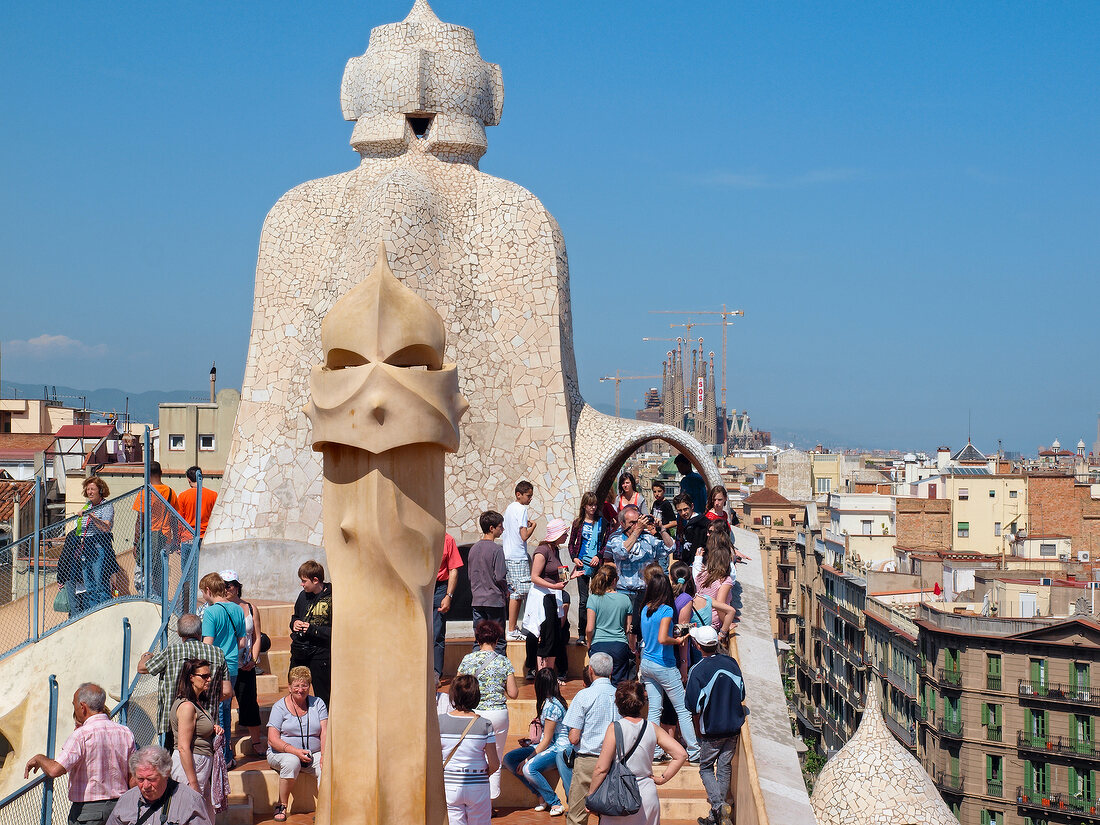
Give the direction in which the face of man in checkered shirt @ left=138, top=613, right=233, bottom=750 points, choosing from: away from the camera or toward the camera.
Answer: away from the camera

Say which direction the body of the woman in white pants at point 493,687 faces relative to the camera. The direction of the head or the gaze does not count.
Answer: away from the camera

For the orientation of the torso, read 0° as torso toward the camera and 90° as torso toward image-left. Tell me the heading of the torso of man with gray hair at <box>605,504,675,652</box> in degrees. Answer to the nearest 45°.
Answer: approximately 315°

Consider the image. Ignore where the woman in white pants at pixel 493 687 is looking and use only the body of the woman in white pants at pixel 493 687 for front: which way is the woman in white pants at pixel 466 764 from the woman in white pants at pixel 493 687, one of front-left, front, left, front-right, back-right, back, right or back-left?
back

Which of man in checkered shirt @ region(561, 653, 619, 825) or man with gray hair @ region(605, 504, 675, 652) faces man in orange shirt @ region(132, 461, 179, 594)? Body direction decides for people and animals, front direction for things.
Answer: the man in checkered shirt

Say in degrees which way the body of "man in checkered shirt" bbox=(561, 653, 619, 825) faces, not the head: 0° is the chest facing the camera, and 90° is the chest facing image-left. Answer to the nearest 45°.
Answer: approximately 135°

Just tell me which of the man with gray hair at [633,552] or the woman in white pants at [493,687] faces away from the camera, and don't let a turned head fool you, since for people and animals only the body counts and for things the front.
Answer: the woman in white pants

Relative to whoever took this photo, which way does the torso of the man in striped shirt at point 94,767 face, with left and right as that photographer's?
facing away from the viewer and to the left of the viewer

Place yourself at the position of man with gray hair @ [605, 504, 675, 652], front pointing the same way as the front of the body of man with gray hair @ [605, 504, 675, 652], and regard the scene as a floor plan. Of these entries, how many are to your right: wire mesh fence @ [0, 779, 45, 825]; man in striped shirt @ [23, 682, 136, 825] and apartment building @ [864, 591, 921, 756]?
2

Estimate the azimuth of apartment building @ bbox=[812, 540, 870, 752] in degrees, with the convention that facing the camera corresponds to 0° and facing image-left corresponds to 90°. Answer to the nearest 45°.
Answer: approximately 45°

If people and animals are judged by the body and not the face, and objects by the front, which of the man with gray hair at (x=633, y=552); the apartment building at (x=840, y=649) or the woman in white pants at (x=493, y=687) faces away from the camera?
the woman in white pants

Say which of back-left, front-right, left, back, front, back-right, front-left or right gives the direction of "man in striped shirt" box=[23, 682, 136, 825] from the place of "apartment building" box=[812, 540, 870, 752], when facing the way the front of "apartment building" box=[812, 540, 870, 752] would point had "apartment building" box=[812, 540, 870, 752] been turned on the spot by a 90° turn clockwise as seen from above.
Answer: back-left

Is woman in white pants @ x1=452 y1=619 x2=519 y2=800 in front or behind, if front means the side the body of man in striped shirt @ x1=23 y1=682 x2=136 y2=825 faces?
behind

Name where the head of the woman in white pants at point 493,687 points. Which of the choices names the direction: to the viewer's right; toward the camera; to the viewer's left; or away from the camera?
away from the camera

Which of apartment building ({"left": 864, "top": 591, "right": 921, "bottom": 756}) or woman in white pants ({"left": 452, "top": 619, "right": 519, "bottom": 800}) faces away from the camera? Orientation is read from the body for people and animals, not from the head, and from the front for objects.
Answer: the woman in white pants

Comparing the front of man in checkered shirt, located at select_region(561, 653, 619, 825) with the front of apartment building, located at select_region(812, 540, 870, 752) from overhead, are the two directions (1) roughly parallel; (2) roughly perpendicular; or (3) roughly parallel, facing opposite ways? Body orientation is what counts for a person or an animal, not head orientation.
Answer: roughly perpendicular

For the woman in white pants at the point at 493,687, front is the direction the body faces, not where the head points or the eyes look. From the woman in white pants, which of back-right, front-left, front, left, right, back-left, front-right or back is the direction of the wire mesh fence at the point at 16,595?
front-left

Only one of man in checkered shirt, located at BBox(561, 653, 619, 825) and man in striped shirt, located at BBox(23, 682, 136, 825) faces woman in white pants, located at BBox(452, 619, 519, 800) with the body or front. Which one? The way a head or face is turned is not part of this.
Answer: man in checkered shirt, located at BBox(561, 653, 619, 825)

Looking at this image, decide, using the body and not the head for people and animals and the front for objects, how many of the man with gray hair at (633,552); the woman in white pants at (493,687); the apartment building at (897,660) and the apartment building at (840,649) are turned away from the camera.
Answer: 1
